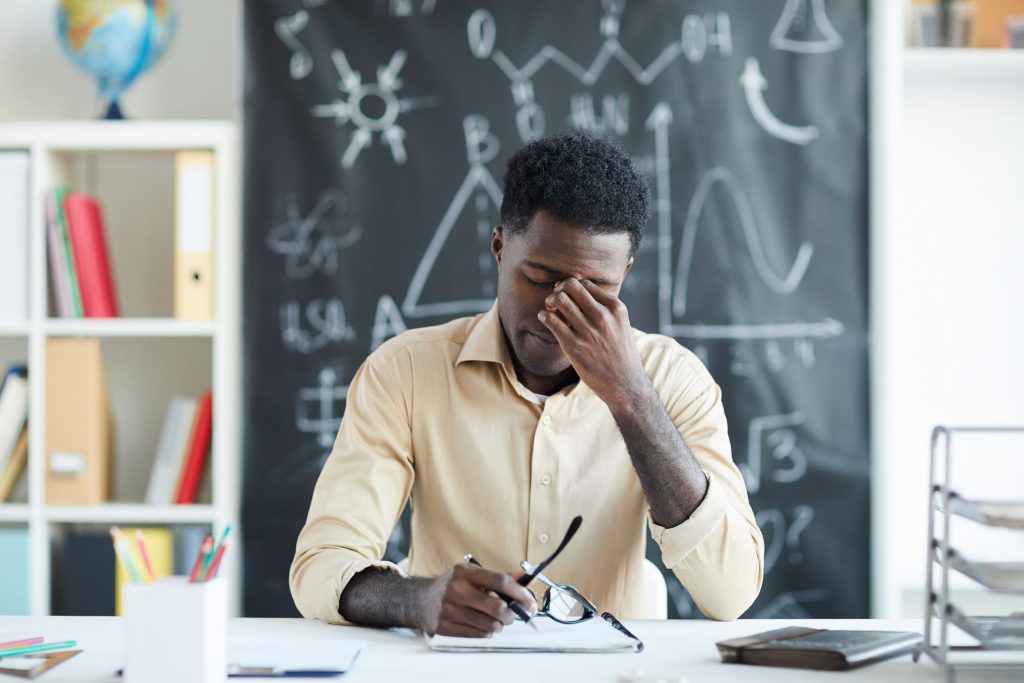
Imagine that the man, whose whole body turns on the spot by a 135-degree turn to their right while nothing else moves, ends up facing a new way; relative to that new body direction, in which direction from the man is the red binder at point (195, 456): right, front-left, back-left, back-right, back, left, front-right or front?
front

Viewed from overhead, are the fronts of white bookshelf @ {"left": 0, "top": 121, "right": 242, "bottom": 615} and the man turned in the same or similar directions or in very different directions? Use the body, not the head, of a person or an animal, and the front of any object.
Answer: same or similar directions

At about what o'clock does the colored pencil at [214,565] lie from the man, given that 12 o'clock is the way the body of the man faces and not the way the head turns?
The colored pencil is roughly at 1 o'clock from the man.

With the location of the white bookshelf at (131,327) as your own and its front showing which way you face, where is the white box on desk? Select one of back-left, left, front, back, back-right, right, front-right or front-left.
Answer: front

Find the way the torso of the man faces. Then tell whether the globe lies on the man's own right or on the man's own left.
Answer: on the man's own right

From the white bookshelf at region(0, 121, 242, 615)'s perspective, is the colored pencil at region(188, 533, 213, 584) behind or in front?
in front

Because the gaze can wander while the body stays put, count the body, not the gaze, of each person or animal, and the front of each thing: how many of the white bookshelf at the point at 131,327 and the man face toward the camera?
2

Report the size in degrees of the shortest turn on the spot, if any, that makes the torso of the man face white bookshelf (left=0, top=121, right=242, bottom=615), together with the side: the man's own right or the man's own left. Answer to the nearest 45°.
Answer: approximately 135° to the man's own right

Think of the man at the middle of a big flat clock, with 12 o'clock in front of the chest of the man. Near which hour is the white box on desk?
The white box on desk is roughly at 1 o'clock from the man.

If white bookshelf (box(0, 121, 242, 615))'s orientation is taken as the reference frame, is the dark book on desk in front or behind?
in front

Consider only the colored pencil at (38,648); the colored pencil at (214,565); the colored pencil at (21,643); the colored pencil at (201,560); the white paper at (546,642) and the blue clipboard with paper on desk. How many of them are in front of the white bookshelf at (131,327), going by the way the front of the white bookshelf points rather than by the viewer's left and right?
6

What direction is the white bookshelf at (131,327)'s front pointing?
toward the camera

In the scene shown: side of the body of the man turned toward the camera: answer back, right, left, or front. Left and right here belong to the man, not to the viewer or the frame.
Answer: front

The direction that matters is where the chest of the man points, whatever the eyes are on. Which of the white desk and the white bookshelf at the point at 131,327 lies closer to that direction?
the white desk

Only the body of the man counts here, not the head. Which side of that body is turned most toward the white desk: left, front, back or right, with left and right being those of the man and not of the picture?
front
